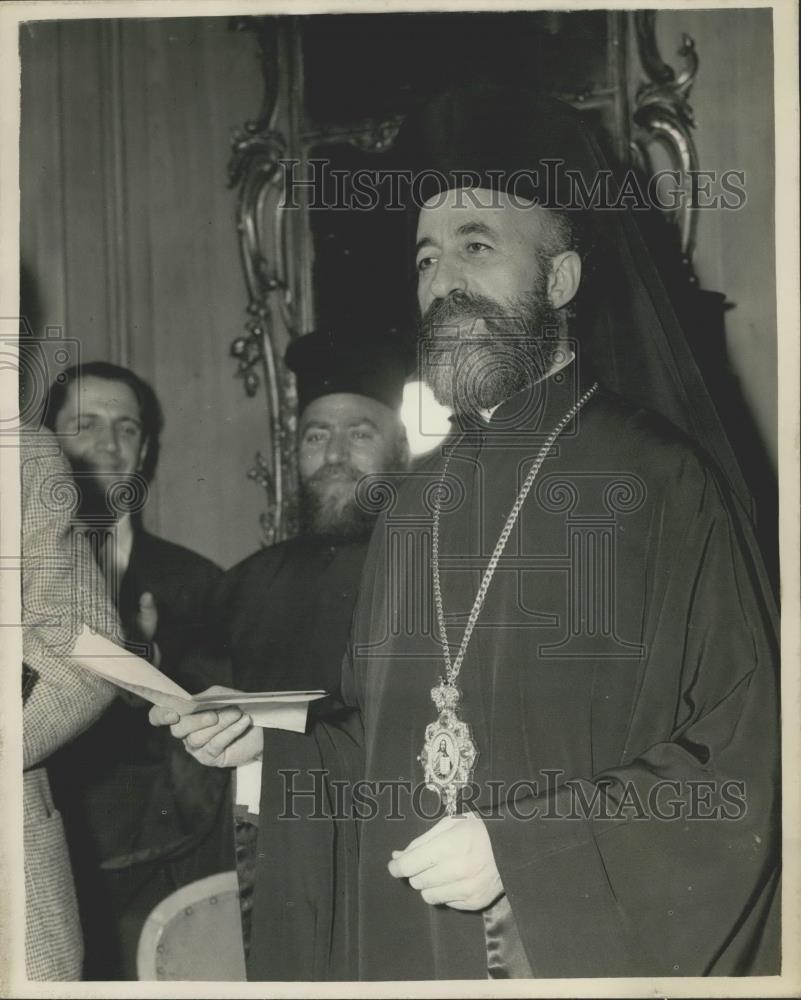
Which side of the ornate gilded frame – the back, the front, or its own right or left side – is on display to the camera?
front

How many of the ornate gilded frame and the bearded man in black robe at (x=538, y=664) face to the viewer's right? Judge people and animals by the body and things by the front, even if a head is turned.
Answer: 0

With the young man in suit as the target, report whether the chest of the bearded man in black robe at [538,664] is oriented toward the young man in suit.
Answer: no

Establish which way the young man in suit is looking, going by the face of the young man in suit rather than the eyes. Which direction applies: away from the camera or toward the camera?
toward the camera

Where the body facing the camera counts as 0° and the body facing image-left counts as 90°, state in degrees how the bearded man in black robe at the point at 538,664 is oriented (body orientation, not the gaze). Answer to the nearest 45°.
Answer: approximately 45°

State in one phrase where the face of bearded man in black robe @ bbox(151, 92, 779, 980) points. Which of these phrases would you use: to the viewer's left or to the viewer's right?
to the viewer's left
